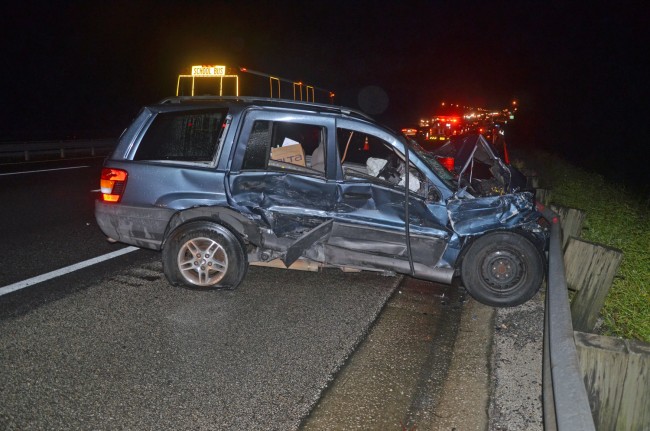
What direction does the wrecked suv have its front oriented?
to the viewer's right

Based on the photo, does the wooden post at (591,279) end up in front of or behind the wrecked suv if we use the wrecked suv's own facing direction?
in front

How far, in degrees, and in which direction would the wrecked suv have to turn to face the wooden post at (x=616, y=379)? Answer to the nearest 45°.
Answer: approximately 45° to its right

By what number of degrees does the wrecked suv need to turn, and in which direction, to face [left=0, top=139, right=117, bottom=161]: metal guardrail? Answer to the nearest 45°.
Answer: approximately 135° to its left

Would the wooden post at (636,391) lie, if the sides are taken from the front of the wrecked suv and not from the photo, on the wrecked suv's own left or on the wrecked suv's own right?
on the wrecked suv's own right

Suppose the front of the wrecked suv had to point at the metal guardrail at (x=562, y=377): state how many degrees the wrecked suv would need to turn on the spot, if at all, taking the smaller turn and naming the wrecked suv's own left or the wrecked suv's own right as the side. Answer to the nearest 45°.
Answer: approximately 45° to the wrecked suv's own right

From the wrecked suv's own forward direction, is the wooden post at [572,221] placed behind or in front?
in front

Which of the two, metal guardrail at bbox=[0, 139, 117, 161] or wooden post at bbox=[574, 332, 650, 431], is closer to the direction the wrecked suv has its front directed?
the wooden post
